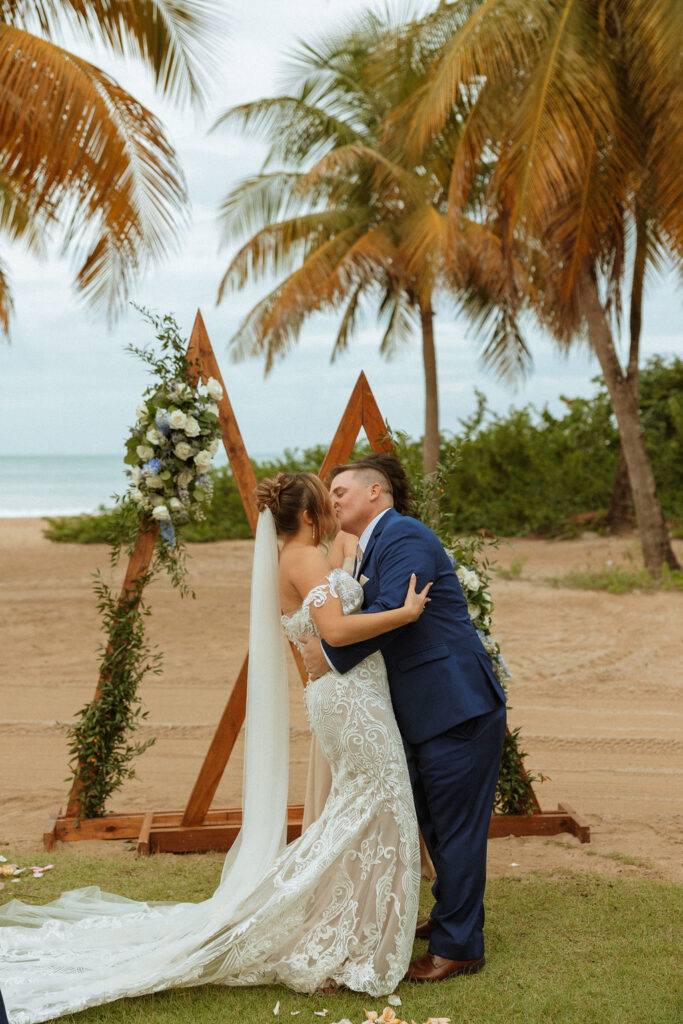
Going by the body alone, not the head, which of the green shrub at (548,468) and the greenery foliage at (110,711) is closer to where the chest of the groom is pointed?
the greenery foliage

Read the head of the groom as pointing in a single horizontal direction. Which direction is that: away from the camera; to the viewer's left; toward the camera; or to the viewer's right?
to the viewer's left

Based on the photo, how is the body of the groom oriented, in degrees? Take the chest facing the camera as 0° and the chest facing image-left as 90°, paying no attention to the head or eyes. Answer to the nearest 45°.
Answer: approximately 90°

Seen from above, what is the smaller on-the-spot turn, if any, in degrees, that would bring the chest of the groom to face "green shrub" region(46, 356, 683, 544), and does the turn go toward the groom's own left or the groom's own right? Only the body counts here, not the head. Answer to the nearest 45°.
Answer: approximately 90° to the groom's own right

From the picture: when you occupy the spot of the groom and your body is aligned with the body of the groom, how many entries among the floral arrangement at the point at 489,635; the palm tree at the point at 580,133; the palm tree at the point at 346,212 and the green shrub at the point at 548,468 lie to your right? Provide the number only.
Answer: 4

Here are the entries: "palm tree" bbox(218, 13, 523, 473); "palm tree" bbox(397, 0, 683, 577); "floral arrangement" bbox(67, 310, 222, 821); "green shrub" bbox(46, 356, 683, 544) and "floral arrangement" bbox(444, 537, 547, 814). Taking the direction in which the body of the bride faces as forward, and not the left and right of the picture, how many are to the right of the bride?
0

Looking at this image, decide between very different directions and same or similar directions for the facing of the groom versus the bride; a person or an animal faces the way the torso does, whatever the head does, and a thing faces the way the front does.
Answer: very different directions

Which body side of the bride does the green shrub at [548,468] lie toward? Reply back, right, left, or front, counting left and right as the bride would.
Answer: left

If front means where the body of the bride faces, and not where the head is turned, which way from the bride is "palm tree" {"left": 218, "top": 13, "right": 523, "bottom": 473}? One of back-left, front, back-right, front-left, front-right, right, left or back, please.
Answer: left

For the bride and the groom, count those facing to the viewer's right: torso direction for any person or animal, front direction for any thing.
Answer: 1

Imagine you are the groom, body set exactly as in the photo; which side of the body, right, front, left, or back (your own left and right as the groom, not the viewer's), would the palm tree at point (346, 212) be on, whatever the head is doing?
right

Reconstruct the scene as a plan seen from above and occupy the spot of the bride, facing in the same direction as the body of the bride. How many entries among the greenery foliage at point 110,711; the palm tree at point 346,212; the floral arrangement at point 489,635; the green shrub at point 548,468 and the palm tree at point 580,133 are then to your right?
0

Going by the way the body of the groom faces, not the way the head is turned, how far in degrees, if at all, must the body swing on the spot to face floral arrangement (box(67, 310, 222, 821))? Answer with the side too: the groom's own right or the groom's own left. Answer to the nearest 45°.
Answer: approximately 45° to the groom's own right

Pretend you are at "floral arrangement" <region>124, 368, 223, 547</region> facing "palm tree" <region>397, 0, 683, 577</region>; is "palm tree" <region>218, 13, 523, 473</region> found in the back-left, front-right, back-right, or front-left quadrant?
front-left

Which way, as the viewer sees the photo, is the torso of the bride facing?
to the viewer's right

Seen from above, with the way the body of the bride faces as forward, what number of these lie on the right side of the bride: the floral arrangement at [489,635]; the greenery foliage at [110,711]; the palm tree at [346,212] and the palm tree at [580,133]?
0
